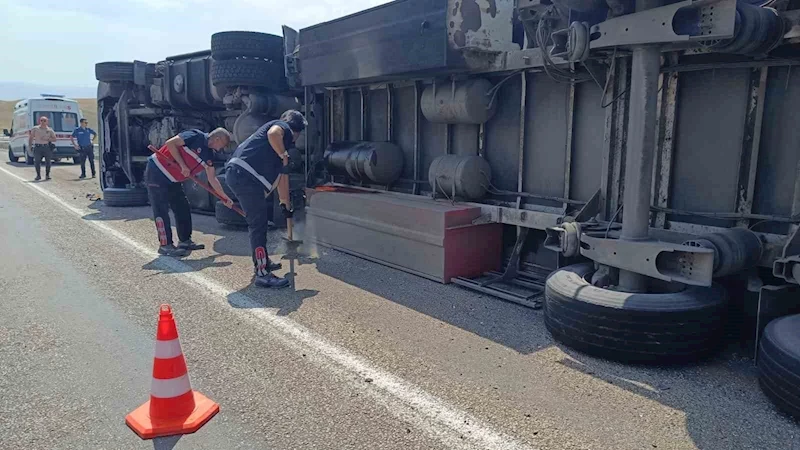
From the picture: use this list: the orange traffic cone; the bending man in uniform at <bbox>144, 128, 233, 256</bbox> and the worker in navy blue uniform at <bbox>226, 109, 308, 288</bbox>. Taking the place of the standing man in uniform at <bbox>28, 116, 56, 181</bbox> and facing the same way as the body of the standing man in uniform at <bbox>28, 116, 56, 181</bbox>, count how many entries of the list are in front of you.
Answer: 3

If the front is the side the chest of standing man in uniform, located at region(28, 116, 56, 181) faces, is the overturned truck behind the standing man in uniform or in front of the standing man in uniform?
in front

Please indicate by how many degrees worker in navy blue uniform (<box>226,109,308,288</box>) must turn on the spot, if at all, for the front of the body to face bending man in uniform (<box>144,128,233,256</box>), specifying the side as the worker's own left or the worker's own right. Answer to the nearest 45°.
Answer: approximately 135° to the worker's own left

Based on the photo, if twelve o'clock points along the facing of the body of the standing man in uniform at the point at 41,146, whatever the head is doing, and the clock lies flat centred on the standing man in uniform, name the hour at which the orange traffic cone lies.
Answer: The orange traffic cone is roughly at 12 o'clock from the standing man in uniform.

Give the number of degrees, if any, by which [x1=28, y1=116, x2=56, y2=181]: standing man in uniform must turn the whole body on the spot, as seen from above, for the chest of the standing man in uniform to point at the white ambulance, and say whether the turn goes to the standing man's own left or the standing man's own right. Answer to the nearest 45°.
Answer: approximately 180°

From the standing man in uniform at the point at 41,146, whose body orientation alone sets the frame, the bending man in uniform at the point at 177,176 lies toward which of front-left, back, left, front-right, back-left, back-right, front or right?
front

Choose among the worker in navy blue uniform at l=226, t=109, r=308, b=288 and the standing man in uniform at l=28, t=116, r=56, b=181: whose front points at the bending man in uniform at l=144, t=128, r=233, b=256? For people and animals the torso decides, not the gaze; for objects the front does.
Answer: the standing man in uniform at l=28, t=116, r=56, b=181

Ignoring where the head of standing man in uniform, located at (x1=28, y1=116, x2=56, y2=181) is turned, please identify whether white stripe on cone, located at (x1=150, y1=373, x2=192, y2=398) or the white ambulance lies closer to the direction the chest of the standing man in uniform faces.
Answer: the white stripe on cone

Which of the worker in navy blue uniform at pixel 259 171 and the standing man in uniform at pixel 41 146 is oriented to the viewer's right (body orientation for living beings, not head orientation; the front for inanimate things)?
the worker in navy blue uniform

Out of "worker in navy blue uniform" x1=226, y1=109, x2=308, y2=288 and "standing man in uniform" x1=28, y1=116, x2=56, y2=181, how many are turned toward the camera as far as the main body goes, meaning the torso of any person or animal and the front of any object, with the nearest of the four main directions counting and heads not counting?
1

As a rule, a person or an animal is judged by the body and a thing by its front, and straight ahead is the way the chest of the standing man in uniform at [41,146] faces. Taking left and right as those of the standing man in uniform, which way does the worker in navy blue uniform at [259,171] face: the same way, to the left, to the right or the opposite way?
to the left

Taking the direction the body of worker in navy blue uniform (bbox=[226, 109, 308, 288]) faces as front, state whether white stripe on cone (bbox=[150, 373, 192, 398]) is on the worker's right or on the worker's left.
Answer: on the worker's right

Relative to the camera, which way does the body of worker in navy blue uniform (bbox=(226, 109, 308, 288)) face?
to the viewer's right

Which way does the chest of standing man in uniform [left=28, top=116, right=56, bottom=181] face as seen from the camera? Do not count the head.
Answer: toward the camera

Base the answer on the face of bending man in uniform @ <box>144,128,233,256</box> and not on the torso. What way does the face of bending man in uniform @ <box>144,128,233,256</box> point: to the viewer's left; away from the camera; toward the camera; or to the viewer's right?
to the viewer's right

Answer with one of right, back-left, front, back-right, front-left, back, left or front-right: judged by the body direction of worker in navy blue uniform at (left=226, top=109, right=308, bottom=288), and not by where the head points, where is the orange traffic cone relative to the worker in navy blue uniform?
right

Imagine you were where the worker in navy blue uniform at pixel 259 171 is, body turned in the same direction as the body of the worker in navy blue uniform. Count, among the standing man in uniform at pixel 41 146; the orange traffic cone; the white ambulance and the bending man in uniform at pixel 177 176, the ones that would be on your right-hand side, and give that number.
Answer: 1
